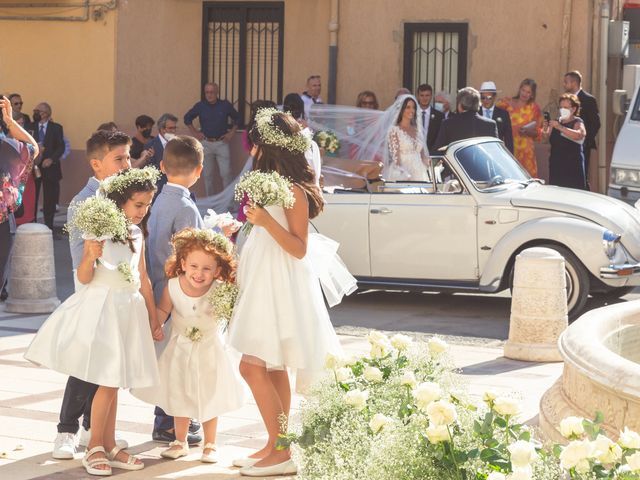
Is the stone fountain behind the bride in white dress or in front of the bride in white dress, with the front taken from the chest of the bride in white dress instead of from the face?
in front

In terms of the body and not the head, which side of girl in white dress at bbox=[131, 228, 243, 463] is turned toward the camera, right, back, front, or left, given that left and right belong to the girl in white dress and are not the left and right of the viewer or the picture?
front

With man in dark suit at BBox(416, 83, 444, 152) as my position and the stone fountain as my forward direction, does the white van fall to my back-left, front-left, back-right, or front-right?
front-left

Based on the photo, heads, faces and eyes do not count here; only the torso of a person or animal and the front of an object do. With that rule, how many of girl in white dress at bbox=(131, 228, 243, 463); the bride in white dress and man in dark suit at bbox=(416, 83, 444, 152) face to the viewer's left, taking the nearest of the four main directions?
0

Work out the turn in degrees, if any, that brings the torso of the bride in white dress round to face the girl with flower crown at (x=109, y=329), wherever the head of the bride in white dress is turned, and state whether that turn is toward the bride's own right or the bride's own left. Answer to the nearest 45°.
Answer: approximately 45° to the bride's own right

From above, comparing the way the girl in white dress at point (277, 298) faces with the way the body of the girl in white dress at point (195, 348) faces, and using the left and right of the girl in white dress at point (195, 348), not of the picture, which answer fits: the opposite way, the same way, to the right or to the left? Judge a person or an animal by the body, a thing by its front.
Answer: to the right

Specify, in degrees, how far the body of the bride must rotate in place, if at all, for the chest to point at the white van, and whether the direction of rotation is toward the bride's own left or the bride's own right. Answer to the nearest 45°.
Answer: approximately 45° to the bride's own left

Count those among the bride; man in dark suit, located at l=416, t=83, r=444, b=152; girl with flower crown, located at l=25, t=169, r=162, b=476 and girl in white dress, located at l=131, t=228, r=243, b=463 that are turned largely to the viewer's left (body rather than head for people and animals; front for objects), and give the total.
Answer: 0

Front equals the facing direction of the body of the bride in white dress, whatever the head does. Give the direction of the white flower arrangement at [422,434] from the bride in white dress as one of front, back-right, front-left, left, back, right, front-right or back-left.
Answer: front-right

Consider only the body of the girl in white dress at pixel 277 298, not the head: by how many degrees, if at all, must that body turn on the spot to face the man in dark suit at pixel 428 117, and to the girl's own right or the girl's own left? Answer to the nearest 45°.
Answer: approximately 90° to the girl's own right

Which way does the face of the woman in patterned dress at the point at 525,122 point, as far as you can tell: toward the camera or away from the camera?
toward the camera

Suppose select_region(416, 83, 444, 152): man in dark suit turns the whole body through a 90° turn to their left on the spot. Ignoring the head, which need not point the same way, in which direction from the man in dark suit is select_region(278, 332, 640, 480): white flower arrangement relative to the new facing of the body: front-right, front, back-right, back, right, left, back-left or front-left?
right

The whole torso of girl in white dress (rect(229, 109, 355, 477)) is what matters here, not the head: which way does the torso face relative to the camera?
to the viewer's left

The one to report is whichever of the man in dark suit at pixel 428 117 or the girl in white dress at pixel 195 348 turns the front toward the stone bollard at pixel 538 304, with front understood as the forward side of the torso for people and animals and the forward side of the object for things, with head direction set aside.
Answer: the man in dark suit
